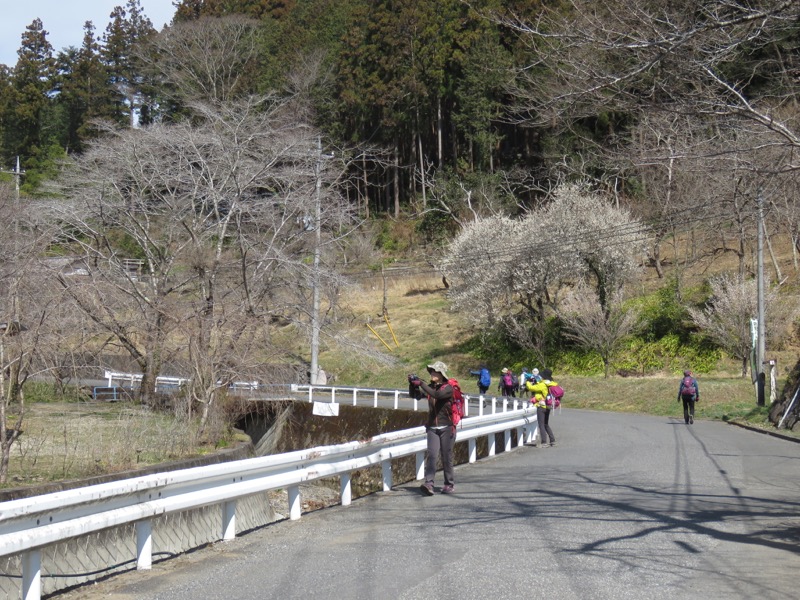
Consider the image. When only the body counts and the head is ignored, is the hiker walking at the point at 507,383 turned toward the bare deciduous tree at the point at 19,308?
no

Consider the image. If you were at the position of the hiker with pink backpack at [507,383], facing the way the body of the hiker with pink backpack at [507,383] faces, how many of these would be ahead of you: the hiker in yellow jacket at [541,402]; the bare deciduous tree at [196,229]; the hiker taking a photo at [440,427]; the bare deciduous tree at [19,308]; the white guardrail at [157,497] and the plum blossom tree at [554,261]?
1

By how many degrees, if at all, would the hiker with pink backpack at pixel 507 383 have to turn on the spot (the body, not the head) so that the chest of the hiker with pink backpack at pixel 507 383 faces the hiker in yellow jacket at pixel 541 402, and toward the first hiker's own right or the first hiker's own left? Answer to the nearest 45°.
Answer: approximately 180°

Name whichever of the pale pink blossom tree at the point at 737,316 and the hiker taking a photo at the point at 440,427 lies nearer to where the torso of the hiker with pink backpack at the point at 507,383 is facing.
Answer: the pale pink blossom tree

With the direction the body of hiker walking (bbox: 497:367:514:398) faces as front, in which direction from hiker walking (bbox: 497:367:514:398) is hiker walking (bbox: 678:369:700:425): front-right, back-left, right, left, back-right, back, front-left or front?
back-right

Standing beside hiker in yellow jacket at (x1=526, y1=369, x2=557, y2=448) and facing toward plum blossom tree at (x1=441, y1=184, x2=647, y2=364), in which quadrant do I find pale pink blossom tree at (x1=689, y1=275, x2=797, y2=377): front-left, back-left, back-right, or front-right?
front-right

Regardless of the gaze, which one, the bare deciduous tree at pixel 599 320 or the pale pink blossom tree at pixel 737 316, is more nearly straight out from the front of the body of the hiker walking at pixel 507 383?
the bare deciduous tree

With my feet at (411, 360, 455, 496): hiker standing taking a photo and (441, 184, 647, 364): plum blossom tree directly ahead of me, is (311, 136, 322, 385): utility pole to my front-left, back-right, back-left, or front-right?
front-left

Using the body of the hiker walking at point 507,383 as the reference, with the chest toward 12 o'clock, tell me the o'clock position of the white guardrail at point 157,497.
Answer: The white guardrail is roughly at 6 o'clock from the hiker walking.

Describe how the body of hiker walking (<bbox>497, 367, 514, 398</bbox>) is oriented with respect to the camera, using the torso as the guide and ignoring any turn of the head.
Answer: away from the camera

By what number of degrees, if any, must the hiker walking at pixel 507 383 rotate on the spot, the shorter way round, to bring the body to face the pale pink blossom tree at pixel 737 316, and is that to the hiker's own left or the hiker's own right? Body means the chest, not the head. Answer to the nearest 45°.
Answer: approximately 45° to the hiker's own right

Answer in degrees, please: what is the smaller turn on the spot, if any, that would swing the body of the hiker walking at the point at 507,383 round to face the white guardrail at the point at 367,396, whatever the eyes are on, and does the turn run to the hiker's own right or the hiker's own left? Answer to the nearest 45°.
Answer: approximately 90° to the hiker's own left

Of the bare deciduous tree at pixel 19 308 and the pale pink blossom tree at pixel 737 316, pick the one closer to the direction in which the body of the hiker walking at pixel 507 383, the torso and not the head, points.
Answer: the pale pink blossom tree

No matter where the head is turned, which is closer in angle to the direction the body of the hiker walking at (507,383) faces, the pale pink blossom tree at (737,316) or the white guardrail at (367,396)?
the pale pink blossom tree

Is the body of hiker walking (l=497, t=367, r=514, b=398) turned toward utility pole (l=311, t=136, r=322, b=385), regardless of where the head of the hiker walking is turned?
no

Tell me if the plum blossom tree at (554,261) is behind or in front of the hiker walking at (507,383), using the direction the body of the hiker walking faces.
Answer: in front
